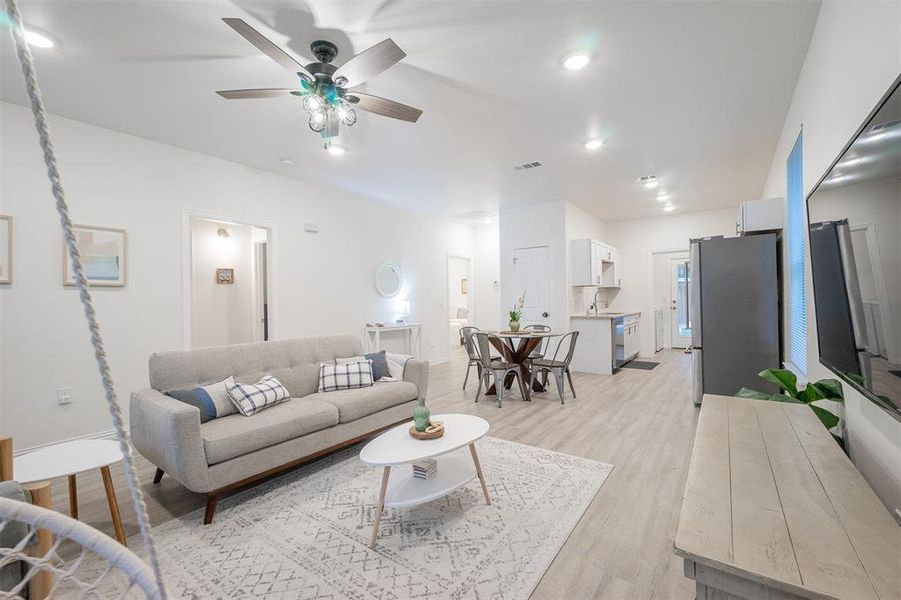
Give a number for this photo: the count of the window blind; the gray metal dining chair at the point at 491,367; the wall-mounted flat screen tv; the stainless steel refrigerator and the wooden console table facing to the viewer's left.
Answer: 4

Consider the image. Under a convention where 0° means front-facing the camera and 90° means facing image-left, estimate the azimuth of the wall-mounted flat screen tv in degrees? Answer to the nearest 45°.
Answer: approximately 90°

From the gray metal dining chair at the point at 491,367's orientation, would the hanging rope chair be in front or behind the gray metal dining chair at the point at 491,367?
behind

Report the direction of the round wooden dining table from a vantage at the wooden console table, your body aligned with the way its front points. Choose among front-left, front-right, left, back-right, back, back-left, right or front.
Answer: front-right

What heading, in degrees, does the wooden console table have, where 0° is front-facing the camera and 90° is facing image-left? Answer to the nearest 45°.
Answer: approximately 90°

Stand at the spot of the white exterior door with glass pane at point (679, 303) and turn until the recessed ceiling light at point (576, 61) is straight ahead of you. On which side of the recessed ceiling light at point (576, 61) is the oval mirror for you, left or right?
right

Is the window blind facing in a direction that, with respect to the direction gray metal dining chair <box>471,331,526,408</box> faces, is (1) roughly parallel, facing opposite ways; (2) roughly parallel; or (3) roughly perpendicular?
roughly perpendicular

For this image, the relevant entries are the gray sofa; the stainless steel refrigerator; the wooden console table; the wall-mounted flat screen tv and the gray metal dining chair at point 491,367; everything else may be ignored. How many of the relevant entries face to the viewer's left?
3

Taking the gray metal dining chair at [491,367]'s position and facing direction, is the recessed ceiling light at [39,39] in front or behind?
behind

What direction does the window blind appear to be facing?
to the viewer's left

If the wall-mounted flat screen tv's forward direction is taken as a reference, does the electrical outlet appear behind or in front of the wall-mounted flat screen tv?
in front

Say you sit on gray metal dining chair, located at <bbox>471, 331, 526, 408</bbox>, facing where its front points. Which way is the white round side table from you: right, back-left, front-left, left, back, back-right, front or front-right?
back
